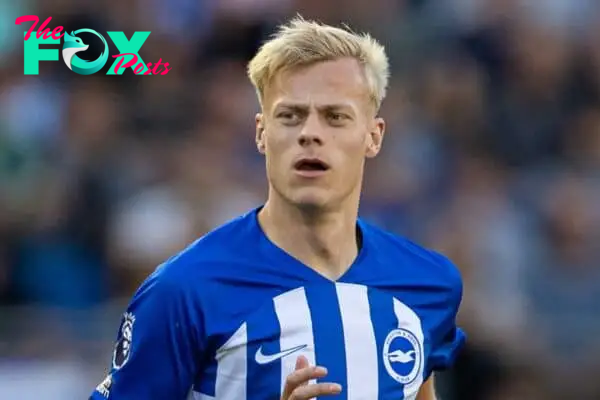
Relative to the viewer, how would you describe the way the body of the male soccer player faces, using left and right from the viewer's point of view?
facing the viewer and to the right of the viewer

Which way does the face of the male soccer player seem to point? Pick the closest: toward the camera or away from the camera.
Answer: toward the camera
